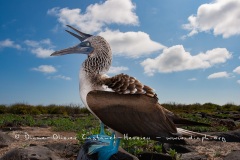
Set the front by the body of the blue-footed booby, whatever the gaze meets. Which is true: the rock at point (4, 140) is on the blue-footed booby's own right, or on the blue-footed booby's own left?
on the blue-footed booby's own right

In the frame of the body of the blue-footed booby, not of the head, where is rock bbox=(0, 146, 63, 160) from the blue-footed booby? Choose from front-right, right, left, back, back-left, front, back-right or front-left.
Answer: front-right

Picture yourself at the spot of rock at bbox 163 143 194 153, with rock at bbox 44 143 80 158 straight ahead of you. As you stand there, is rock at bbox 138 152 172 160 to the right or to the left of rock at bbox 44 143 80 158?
left

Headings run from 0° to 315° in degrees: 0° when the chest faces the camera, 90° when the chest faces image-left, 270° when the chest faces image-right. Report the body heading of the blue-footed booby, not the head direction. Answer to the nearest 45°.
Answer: approximately 90°

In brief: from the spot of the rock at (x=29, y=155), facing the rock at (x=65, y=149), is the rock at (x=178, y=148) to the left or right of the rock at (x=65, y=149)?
right
